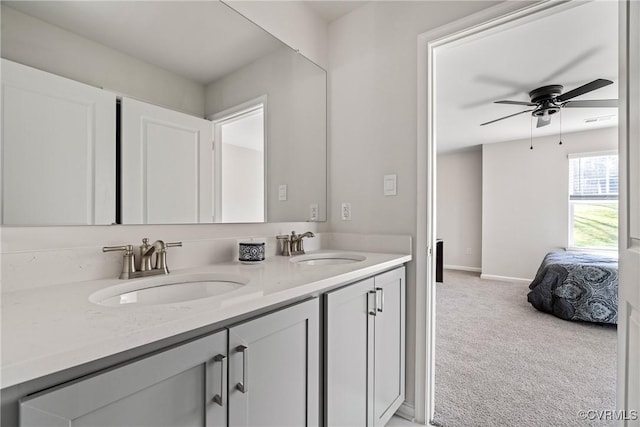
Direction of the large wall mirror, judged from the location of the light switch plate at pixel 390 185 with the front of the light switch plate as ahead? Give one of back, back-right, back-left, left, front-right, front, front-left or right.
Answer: front-right

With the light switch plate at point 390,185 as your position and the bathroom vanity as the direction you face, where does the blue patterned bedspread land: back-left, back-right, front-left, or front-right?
back-left

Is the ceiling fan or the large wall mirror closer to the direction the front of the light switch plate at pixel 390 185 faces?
the large wall mirror

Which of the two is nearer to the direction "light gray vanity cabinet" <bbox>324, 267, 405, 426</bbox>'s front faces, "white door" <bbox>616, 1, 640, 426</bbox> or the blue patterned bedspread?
the white door

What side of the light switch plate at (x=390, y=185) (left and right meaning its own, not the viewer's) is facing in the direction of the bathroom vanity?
front

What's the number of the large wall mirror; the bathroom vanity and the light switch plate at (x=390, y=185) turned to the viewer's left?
0

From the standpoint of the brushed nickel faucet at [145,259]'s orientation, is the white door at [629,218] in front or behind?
in front

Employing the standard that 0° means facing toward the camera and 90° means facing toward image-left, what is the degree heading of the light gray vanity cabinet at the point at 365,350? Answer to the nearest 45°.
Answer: approximately 315°

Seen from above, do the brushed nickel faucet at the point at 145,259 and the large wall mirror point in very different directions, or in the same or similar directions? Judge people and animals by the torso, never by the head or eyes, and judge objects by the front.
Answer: same or similar directions

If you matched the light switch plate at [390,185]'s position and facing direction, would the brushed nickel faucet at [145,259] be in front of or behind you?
in front

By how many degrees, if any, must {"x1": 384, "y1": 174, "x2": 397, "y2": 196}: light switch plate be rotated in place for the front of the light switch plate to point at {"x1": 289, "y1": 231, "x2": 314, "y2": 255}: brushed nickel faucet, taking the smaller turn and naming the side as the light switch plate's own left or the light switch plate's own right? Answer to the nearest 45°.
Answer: approximately 90° to the light switch plate's own right

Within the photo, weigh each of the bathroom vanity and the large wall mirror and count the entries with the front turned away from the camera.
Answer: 0

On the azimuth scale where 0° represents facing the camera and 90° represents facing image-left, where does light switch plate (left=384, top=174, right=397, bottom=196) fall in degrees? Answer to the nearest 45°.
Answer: approximately 0°

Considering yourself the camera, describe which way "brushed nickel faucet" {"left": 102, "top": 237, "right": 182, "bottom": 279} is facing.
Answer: facing the viewer and to the right of the viewer

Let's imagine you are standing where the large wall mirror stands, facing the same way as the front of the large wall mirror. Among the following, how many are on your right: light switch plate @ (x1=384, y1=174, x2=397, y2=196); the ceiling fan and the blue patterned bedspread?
0

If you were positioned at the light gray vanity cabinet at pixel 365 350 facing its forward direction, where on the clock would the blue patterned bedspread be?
The blue patterned bedspread is roughly at 9 o'clock from the light gray vanity cabinet.

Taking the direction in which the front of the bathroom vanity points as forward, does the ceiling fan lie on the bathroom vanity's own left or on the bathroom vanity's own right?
on the bathroom vanity's own left
